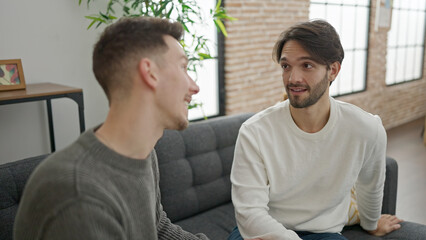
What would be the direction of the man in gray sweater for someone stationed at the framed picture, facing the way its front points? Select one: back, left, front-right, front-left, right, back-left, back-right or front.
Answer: front

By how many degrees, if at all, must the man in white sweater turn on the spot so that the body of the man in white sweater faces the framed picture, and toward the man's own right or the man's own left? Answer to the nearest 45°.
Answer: approximately 90° to the man's own right

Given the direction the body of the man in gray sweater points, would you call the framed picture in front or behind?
behind

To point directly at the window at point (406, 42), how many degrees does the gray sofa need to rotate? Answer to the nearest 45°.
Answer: approximately 90° to its left

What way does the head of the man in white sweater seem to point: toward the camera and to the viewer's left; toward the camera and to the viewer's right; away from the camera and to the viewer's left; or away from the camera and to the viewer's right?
toward the camera and to the viewer's left

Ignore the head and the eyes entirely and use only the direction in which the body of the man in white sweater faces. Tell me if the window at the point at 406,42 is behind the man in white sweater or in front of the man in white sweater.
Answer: behind

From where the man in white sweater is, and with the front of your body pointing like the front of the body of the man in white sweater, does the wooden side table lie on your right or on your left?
on your right

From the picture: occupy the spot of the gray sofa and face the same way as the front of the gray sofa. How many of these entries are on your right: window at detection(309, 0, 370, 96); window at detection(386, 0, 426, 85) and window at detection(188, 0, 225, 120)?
0

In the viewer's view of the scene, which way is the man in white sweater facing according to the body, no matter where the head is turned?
toward the camera

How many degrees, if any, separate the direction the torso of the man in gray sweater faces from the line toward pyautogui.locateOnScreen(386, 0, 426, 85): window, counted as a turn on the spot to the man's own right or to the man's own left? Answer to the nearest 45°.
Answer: approximately 90° to the man's own left

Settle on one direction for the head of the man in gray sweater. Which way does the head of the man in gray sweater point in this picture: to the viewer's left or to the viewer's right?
to the viewer's right

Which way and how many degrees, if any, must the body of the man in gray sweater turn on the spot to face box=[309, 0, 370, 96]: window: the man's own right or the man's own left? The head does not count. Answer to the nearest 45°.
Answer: approximately 90° to the man's own left

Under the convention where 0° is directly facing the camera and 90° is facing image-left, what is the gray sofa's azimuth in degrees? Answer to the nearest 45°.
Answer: approximately 315°
